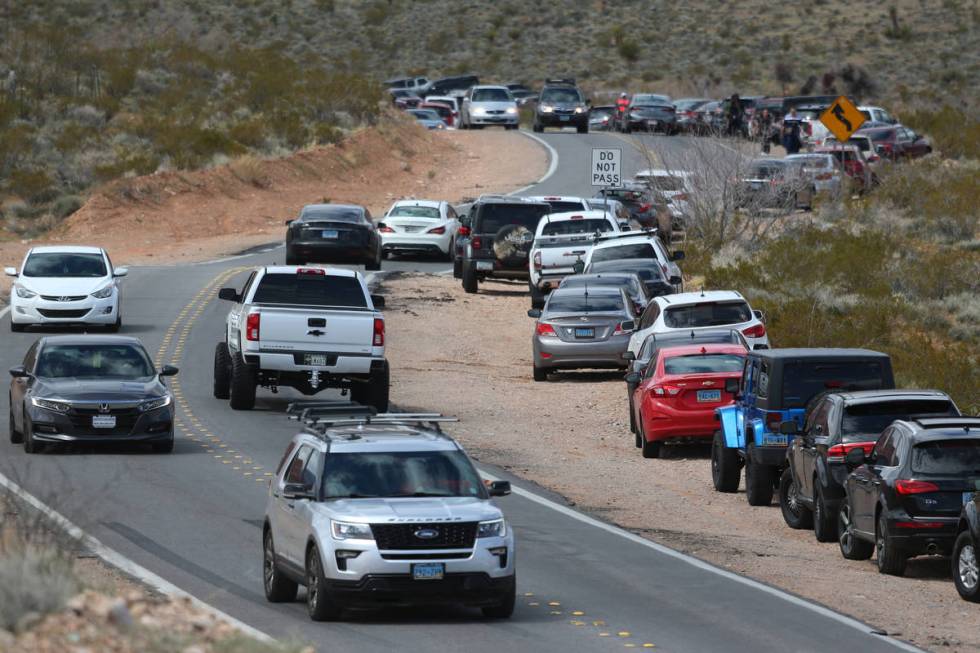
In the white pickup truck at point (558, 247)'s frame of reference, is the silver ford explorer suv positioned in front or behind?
behind

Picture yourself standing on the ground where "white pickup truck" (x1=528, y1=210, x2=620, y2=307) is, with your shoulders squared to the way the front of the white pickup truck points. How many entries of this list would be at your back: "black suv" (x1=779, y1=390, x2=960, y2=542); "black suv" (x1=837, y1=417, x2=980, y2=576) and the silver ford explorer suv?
3

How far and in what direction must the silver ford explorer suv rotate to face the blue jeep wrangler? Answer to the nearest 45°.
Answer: approximately 135° to its left

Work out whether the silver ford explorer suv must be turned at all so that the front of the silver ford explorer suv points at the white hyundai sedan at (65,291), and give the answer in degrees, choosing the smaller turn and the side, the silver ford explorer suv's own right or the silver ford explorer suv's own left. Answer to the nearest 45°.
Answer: approximately 180°

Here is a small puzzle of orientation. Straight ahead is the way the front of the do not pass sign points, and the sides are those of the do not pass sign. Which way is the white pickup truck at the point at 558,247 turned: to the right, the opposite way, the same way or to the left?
the opposite way

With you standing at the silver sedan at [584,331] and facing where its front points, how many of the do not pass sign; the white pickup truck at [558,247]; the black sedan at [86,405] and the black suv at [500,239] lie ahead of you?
3

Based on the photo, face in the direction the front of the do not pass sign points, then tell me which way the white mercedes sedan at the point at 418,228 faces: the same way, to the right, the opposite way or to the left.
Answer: the opposite way

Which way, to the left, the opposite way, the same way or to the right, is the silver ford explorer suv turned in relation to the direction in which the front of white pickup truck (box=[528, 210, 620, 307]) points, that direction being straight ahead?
the opposite way

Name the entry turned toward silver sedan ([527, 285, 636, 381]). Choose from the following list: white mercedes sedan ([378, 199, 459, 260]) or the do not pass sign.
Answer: the do not pass sign

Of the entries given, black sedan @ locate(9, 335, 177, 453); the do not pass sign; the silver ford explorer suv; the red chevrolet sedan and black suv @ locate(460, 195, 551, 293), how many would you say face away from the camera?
2

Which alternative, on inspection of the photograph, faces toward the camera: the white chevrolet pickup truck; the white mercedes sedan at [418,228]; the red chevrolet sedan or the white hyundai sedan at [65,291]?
the white hyundai sedan at [65,291]

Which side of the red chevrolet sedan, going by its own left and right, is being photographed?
back

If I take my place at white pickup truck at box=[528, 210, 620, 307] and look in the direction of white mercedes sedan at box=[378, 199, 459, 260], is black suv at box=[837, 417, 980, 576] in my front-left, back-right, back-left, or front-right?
back-left

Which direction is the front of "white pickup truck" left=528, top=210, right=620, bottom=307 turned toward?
away from the camera

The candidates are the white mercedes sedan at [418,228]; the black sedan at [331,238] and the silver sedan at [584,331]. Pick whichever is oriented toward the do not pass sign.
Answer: the silver sedan

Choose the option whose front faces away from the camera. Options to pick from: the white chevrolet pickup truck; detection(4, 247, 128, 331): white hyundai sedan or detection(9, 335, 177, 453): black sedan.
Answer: the white chevrolet pickup truck

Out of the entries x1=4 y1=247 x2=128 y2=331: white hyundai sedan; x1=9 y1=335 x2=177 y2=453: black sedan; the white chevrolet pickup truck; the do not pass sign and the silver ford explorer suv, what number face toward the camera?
4

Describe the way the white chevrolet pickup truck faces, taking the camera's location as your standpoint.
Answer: facing away from the viewer
